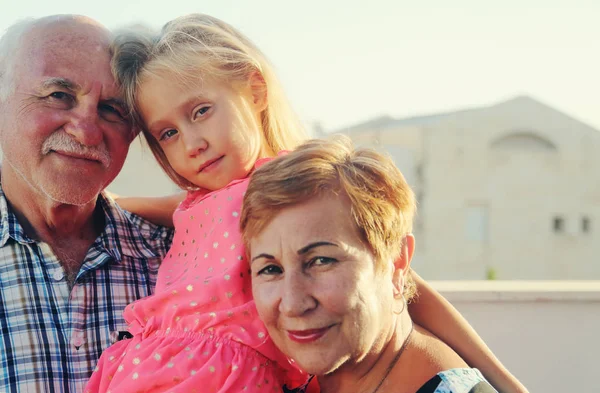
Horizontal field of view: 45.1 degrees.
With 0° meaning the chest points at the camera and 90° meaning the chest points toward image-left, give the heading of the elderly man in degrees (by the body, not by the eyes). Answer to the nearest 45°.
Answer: approximately 0°

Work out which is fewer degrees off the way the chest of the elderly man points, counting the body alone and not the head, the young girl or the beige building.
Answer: the young girl

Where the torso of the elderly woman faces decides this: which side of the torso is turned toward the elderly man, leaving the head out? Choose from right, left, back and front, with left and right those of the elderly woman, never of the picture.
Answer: right

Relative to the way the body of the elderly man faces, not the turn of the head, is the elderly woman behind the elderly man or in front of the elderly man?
in front

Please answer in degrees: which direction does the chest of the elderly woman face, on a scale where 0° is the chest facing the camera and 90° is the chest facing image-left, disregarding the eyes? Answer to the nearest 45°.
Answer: approximately 45°

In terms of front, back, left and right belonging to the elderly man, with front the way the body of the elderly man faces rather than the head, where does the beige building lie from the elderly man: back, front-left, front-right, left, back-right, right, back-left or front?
back-left

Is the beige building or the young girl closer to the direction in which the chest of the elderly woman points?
the young girl

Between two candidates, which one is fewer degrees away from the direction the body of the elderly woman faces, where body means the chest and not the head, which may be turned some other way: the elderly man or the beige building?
the elderly man

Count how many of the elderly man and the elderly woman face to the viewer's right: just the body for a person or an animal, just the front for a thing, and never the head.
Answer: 0

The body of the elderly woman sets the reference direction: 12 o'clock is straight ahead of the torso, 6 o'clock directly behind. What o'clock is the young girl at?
The young girl is roughly at 3 o'clock from the elderly woman.
